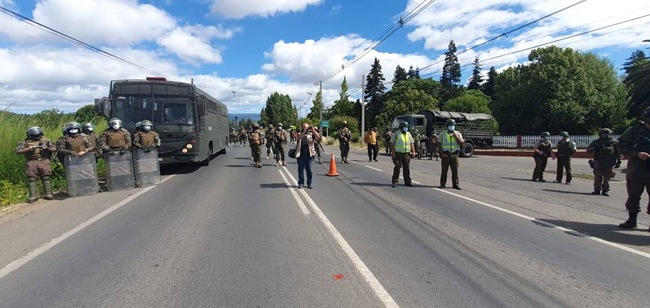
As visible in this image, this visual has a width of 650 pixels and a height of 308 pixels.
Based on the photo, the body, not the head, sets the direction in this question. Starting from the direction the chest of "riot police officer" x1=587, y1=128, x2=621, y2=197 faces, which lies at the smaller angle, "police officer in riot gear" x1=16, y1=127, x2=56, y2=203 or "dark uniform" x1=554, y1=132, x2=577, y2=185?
the police officer in riot gear

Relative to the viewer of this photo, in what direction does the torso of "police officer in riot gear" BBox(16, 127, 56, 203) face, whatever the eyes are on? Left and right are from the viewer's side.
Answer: facing the viewer

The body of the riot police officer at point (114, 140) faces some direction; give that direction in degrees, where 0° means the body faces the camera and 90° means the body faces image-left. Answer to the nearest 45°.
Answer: approximately 0°

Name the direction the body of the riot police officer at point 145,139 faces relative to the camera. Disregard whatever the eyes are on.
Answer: toward the camera

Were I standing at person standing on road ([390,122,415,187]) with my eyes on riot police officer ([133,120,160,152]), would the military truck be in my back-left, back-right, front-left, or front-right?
back-right

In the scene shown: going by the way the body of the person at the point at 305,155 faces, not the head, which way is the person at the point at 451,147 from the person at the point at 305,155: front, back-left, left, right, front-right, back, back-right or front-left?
left

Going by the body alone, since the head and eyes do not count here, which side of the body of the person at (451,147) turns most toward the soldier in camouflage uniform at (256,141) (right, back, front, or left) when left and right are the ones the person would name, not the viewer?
right

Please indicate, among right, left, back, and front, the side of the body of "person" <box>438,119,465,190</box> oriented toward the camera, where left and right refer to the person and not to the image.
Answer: front

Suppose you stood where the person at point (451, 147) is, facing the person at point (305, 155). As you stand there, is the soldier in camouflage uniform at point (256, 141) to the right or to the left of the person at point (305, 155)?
right
